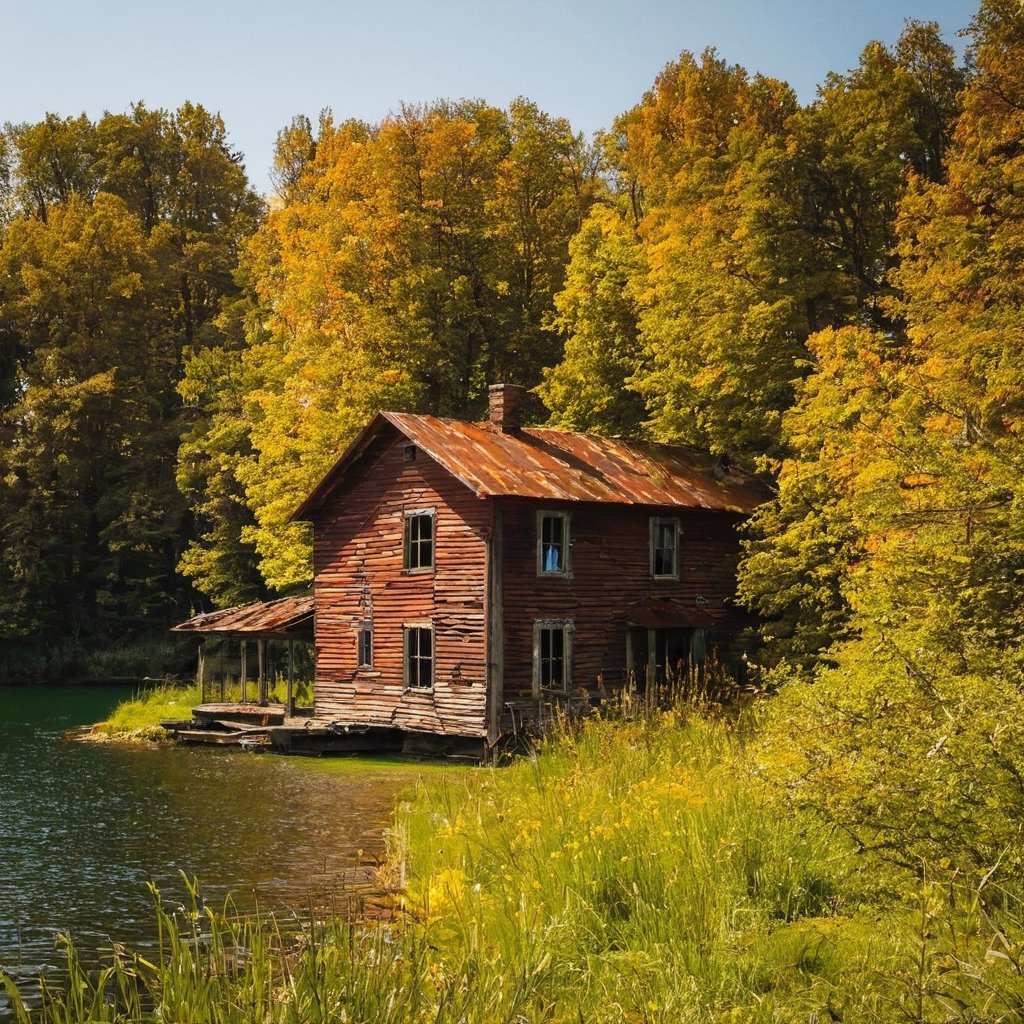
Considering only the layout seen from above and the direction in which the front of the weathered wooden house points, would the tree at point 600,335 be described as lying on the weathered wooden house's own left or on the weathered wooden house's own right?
on the weathered wooden house's own left

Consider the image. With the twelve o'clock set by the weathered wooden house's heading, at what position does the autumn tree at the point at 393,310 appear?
The autumn tree is roughly at 7 o'clock from the weathered wooden house.

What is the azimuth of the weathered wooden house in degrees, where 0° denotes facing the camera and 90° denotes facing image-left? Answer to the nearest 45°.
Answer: approximately 315°
